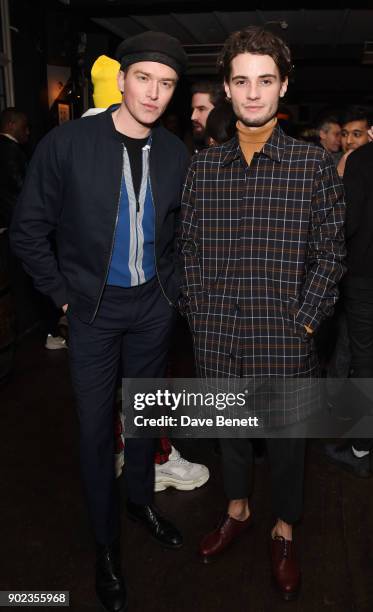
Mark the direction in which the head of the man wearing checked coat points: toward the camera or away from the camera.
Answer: toward the camera

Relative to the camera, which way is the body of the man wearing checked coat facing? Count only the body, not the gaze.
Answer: toward the camera

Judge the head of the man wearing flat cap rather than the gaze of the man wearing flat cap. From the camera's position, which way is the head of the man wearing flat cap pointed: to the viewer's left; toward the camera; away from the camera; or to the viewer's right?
toward the camera

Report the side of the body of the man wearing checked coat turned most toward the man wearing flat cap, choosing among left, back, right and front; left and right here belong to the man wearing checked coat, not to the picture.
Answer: right
